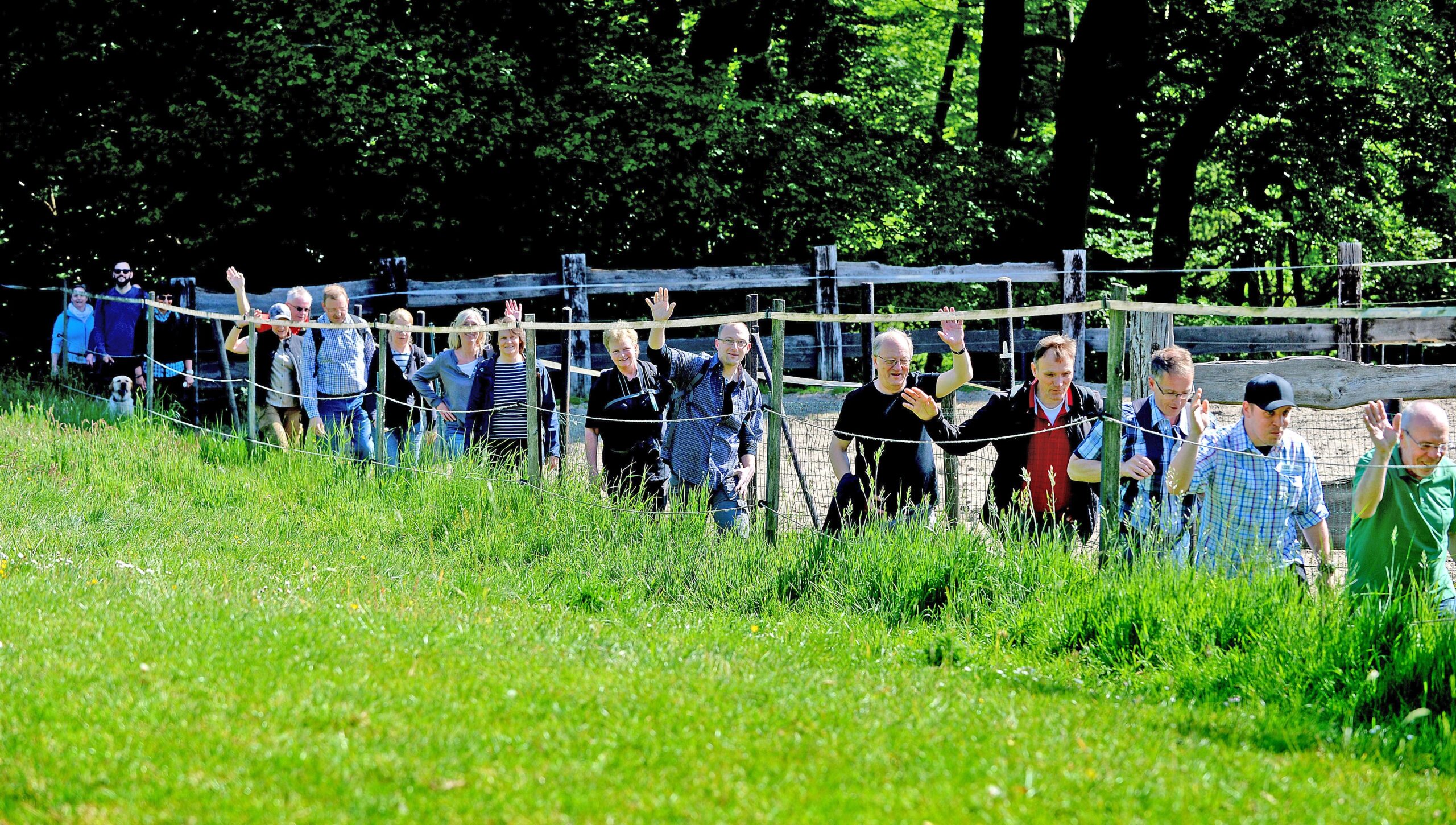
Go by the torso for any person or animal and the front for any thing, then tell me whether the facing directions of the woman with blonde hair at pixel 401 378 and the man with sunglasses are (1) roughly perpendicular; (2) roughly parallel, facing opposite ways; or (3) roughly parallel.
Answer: roughly parallel

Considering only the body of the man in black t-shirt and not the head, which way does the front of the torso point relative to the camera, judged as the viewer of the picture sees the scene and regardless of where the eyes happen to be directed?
toward the camera

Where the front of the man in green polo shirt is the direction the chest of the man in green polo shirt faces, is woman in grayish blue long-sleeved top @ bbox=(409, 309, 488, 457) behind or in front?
behind

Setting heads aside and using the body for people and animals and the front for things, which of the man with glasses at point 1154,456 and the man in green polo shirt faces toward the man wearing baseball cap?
the man with glasses

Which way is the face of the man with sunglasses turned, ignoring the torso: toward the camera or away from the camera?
toward the camera

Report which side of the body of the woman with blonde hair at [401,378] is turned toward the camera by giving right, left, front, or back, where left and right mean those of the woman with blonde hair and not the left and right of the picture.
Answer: front

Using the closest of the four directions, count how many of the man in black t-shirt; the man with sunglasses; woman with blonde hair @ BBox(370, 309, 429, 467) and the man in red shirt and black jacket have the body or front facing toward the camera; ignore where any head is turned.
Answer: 4

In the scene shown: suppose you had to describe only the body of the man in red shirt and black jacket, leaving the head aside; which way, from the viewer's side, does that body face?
toward the camera

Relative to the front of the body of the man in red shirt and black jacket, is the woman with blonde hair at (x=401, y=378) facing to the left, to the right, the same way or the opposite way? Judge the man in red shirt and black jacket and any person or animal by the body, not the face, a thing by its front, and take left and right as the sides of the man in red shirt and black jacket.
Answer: the same way

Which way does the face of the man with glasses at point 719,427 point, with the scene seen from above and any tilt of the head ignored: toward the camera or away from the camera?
toward the camera

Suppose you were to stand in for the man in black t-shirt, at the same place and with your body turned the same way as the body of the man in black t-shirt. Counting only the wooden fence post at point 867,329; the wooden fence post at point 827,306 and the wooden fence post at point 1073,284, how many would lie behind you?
3

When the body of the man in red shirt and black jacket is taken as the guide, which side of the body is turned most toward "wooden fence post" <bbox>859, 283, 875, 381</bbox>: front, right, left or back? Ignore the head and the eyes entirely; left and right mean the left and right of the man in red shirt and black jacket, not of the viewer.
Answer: back

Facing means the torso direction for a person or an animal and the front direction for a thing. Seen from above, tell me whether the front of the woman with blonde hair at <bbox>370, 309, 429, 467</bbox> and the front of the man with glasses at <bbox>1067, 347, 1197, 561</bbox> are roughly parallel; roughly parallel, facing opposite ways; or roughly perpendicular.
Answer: roughly parallel

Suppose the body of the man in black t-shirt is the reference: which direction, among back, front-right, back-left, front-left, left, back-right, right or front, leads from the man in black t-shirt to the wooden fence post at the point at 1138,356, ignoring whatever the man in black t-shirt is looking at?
back-left

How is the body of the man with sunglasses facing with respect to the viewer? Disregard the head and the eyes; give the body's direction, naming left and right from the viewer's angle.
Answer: facing the viewer
